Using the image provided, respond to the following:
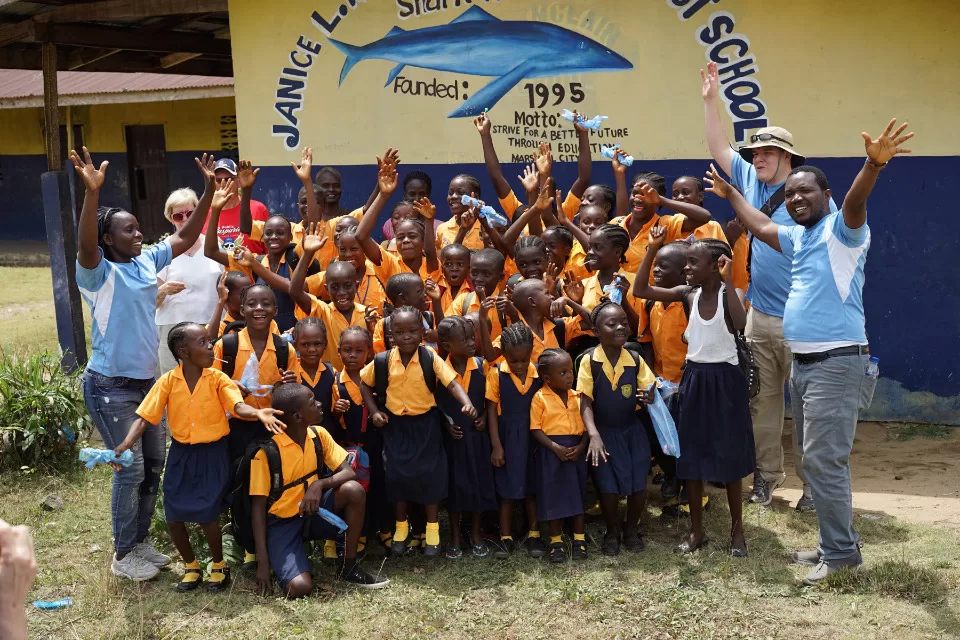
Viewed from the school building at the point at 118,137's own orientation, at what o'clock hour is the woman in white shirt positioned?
The woman in white shirt is roughly at 12 o'clock from the school building.

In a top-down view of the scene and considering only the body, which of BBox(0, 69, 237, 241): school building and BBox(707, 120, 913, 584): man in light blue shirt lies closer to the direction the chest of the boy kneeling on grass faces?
the man in light blue shirt

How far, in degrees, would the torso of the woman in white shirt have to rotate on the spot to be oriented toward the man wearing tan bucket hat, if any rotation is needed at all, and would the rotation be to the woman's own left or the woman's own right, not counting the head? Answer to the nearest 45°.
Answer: approximately 90° to the woman's own left

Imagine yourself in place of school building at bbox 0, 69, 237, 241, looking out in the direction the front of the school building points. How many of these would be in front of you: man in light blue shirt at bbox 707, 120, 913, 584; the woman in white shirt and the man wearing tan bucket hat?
3

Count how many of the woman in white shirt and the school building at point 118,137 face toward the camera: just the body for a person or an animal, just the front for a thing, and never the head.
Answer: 2

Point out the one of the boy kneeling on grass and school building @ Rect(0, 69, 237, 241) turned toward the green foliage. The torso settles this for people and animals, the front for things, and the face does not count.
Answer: the school building

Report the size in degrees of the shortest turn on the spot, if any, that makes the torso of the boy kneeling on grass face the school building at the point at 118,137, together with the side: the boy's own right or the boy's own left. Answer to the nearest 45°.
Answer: approximately 135° to the boy's own left

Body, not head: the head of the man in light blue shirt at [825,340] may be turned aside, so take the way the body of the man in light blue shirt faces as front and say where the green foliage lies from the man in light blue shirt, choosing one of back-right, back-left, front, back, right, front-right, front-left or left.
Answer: front-right

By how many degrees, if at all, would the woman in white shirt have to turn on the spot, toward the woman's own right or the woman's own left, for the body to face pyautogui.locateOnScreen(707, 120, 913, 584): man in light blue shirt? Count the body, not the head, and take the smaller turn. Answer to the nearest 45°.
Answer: approximately 45° to the woman's own left

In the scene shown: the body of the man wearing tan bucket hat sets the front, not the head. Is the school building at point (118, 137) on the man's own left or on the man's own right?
on the man's own right

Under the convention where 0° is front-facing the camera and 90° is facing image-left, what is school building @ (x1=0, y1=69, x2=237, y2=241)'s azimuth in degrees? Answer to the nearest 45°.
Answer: approximately 0°
